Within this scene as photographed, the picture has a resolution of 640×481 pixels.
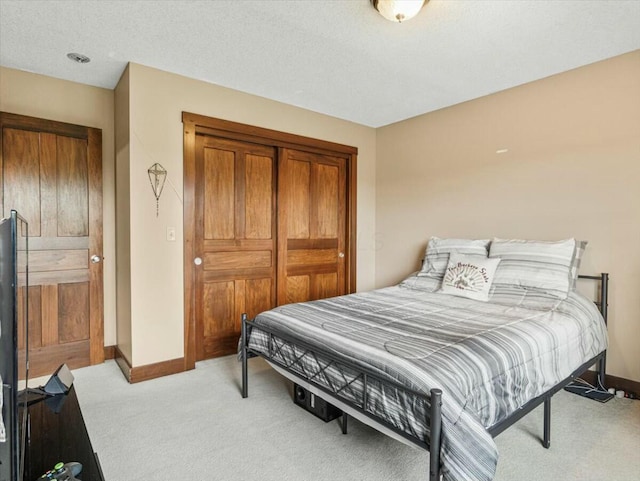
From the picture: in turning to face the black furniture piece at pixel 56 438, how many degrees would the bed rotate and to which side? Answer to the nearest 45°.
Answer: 0° — it already faces it

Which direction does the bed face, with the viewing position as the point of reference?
facing the viewer and to the left of the viewer

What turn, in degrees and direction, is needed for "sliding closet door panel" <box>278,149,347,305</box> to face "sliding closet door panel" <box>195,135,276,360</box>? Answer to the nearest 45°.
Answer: approximately 90° to its right

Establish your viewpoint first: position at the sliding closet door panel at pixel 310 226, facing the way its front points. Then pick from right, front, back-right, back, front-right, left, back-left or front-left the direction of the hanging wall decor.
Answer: right

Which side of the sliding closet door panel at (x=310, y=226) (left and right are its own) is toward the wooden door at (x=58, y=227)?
right

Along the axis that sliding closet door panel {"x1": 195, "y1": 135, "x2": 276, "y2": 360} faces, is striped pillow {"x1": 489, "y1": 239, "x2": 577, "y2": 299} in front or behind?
in front

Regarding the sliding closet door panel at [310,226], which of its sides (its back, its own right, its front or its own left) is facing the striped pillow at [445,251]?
front

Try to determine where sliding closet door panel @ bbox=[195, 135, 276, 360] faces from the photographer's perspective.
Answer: facing the viewer and to the right of the viewer

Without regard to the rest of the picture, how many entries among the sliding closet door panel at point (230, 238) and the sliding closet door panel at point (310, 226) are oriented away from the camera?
0

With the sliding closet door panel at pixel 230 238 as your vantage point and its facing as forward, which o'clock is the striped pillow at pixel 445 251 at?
The striped pillow is roughly at 11 o'clock from the sliding closet door panel.

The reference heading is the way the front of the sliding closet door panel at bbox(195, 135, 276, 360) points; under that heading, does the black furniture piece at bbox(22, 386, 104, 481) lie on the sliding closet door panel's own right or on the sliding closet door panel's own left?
on the sliding closet door panel's own right

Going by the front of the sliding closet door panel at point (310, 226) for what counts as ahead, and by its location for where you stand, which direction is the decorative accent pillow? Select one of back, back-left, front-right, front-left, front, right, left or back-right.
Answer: front

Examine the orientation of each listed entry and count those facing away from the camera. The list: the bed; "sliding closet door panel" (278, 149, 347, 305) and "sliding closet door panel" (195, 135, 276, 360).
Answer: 0
